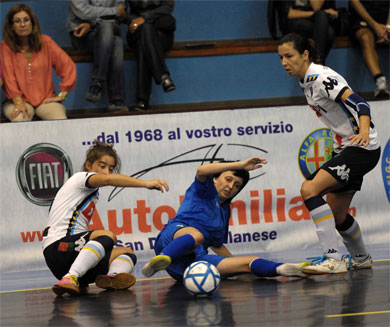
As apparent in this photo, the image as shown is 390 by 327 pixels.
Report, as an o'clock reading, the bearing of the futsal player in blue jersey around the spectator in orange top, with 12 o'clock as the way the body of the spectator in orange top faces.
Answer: The futsal player in blue jersey is roughly at 11 o'clock from the spectator in orange top.

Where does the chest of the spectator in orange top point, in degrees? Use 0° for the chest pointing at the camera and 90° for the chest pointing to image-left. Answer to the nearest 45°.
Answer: approximately 0°

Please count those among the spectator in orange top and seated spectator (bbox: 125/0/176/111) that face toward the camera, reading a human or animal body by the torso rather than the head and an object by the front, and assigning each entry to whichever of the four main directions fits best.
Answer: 2

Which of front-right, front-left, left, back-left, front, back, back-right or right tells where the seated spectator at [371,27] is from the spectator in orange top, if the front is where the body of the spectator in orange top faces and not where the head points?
left

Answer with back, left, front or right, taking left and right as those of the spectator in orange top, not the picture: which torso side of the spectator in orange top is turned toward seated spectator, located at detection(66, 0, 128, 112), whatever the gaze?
left

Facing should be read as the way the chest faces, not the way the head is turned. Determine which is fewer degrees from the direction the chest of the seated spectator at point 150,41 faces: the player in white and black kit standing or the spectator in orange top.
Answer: the player in white and black kit standing

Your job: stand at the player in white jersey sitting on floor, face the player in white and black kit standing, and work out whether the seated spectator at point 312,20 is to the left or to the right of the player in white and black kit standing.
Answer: left

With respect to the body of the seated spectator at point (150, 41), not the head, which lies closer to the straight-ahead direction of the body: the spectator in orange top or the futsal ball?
the futsal ball

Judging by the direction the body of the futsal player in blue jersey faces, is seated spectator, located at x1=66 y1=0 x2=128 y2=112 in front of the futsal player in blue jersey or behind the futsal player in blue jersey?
behind

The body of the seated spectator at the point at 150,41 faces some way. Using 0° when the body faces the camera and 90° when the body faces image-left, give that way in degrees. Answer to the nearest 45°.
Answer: approximately 0°

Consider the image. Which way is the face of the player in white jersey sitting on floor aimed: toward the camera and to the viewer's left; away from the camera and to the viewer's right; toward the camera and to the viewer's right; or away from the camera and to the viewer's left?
toward the camera and to the viewer's right
